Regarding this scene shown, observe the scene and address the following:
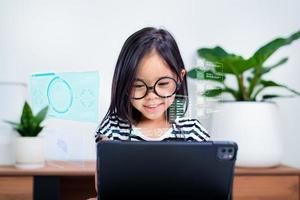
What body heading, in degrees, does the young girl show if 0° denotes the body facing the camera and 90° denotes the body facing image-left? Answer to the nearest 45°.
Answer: approximately 0°

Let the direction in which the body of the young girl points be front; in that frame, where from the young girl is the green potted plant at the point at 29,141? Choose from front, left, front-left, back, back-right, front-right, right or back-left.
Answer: back-right
